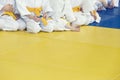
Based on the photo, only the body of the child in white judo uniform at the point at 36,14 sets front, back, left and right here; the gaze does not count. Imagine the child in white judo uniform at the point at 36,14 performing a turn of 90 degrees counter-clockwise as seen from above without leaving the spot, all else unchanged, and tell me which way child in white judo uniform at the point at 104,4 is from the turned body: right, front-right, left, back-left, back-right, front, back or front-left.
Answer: front

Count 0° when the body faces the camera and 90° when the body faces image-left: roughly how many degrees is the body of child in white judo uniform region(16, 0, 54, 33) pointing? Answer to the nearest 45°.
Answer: approximately 315°

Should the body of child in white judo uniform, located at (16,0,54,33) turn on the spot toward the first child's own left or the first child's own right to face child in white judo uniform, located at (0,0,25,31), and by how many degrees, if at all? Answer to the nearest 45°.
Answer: approximately 135° to the first child's own right

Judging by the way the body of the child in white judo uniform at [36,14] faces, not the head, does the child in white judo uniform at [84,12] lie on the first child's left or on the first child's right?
on the first child's left
